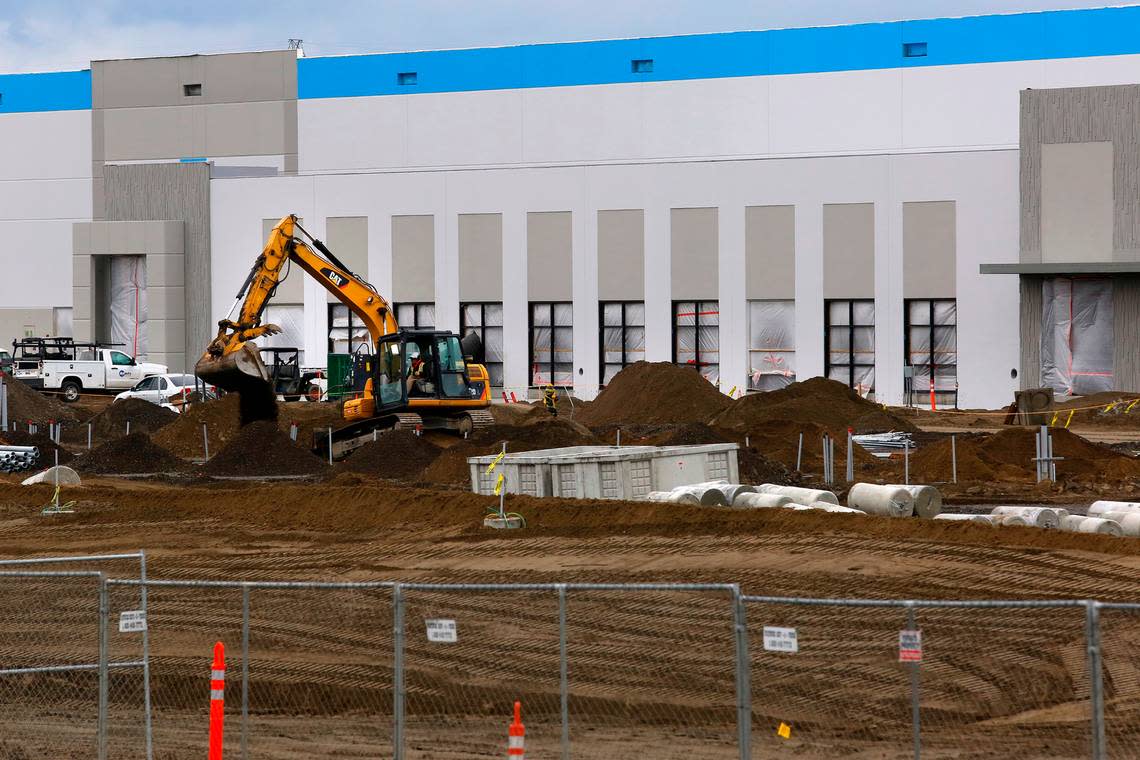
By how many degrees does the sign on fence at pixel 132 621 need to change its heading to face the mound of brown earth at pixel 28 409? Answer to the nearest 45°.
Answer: approximately 180°

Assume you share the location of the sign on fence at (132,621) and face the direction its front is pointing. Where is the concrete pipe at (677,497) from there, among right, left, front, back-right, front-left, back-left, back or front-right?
back-left

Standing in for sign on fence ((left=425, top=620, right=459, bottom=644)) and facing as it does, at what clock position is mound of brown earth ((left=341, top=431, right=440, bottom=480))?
The mound of brown earth is roughly at 6 o'clock from the sign on fence.

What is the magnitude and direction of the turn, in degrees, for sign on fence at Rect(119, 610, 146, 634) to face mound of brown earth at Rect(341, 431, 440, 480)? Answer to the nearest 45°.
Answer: approximately 180°

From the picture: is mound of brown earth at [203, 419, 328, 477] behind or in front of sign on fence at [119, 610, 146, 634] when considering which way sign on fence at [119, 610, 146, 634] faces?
behind

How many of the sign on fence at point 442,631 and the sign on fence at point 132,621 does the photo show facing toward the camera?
2

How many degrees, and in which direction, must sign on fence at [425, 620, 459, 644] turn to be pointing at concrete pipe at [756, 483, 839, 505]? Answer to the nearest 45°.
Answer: approximately 135° to its left

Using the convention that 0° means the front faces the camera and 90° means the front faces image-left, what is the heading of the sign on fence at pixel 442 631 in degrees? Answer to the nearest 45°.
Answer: approximately 0°

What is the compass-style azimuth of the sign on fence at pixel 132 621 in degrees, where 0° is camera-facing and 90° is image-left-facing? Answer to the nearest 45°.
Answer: approximately 0°

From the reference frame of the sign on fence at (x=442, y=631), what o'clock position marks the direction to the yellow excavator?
The yellow excavator is roughly at 6 o'clock from the sign on fence.
